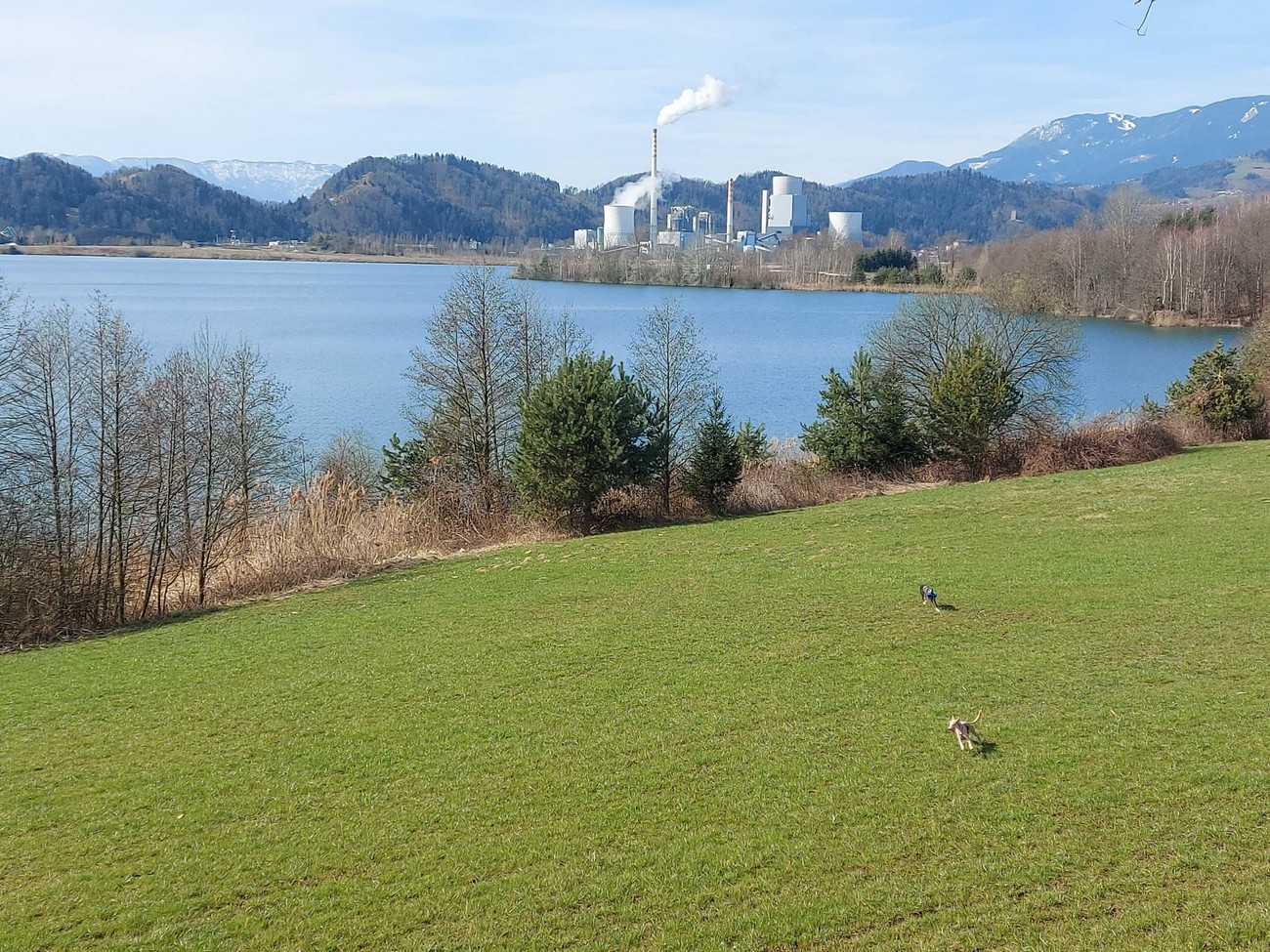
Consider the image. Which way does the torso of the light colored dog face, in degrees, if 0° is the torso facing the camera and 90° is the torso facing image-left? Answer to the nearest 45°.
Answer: approximately 45°

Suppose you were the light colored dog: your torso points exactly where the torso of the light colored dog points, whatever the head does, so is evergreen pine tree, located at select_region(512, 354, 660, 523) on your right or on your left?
on your right

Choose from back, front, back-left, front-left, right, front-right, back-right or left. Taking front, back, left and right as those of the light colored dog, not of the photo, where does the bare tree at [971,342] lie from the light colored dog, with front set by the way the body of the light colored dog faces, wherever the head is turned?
back-right
